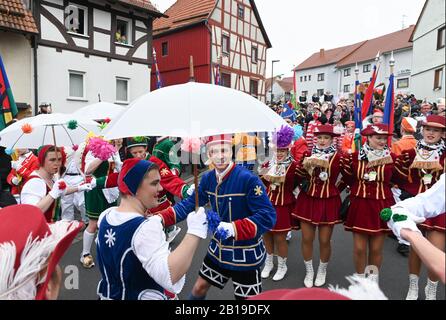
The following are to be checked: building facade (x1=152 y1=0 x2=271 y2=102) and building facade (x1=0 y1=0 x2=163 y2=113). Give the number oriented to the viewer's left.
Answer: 0

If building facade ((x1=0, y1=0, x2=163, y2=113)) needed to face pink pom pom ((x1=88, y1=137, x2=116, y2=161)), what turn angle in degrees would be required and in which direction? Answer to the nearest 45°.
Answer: approximately 45° to its right

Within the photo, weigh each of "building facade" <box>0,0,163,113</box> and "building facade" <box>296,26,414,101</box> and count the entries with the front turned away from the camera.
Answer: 0

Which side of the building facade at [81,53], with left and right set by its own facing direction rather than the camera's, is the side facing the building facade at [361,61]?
left

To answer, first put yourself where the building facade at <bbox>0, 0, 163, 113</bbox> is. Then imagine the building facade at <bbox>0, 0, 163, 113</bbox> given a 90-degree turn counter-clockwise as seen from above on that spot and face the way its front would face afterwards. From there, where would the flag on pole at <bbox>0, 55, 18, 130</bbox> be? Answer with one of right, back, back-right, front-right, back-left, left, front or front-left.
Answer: back-right

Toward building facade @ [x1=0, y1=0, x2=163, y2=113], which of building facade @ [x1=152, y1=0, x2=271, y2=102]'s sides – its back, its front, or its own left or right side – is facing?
right

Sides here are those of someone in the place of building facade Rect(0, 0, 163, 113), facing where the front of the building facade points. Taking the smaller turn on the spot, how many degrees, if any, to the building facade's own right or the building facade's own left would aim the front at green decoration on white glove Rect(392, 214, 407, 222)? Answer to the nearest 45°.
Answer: approximately 45° to the building facade's own right

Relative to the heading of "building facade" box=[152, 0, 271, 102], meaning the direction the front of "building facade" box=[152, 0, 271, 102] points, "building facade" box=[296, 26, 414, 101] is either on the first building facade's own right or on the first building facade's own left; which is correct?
on the first building facade's own left

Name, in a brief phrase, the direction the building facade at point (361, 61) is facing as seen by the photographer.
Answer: facing the viewer and to the left of the viewer

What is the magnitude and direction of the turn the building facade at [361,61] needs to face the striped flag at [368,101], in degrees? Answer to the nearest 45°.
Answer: approximately 45° to its left

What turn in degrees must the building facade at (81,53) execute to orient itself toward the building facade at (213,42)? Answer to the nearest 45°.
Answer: approximately 90° to its left

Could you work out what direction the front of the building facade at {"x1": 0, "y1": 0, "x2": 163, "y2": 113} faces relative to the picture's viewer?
facing the viewer and to the right of the viewer
